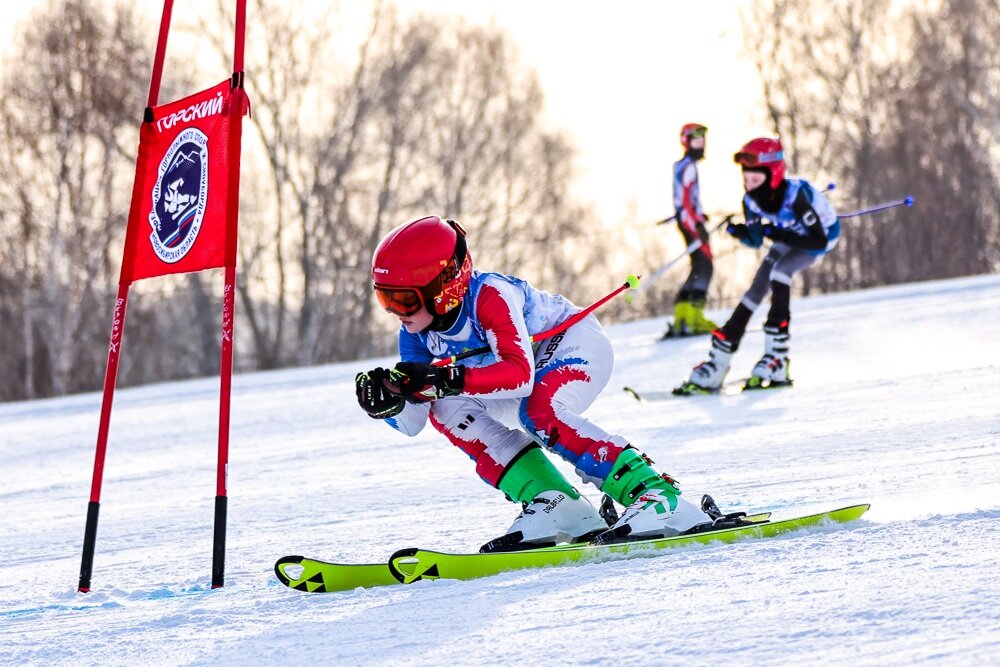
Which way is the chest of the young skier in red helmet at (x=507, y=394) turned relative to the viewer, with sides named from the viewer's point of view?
facing the viewer and to the left of the viewer

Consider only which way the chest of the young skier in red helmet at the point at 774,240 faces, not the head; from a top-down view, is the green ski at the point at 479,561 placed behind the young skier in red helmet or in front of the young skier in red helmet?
in front

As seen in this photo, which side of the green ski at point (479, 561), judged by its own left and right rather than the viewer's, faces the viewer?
left

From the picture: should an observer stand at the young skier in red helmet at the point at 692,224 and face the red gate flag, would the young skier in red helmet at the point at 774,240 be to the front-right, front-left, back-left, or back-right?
front-left

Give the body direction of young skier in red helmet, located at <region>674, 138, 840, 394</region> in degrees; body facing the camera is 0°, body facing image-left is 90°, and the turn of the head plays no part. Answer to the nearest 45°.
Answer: approximately 45°

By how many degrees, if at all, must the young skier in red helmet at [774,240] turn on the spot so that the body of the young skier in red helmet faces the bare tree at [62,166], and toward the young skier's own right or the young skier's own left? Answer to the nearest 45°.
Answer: approximately 90° to the young skier's own right

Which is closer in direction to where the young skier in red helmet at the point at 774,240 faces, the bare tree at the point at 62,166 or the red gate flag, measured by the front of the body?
the red gate flag

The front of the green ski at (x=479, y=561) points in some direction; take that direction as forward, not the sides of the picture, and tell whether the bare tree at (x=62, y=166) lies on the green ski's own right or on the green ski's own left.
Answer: on the green ski's own right

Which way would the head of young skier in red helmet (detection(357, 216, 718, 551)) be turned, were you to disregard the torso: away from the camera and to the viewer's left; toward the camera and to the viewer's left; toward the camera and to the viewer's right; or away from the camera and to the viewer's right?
toward the camera and to the viewer's left

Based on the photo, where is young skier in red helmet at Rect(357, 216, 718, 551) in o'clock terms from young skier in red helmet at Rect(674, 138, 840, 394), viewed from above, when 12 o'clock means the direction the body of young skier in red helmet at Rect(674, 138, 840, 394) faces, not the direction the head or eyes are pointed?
young skier in red helmet at Rect(357, 216, 718, 551) is roughly at 11 o'clock from young skier in red helmet at Rect(674, 138, 840, 394).

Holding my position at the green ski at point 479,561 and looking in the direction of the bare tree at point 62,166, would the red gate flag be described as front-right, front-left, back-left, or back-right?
front-left

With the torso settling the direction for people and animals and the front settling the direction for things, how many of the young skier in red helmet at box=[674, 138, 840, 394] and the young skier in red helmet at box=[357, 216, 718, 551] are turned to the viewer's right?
0

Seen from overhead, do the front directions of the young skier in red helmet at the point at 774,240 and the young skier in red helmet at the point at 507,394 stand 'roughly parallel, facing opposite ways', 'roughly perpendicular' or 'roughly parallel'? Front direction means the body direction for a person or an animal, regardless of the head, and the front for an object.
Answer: roughly parallel
